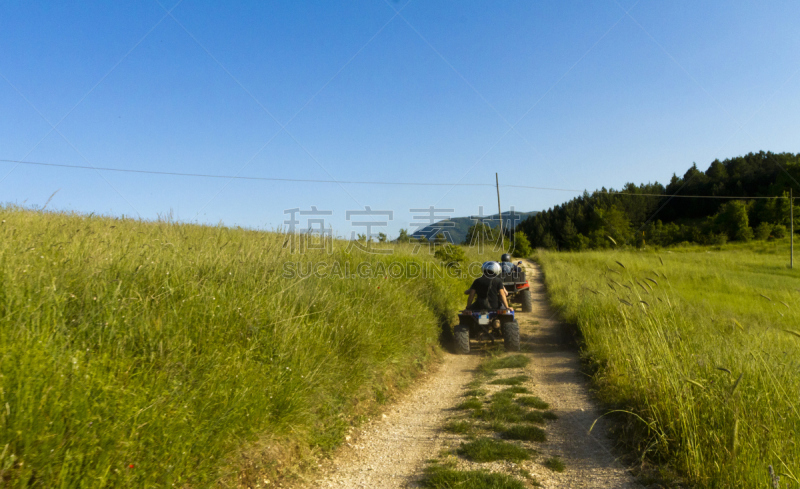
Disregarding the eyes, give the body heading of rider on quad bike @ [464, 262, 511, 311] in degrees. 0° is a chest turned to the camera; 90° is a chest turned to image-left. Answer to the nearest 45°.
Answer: approximately 180°

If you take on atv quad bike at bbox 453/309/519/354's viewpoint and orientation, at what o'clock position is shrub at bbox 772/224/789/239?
The shrub is roughly at 1 o'clock from the atv quad bike.

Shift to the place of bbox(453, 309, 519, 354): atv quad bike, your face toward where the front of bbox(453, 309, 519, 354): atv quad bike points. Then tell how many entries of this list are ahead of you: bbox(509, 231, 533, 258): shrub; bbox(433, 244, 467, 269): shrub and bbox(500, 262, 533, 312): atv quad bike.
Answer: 3

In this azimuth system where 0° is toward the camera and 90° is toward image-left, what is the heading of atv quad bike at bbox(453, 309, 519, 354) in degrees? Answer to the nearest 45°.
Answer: approximately 180°

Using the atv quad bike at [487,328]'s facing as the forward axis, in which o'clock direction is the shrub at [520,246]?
The shrub is roughly at 12 o'clock from the atv quad bike.

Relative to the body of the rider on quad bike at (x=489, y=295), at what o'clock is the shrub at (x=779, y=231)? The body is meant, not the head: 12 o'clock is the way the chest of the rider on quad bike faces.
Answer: The shrub is roughly at 1 o'clock from the rider on quad bike.
